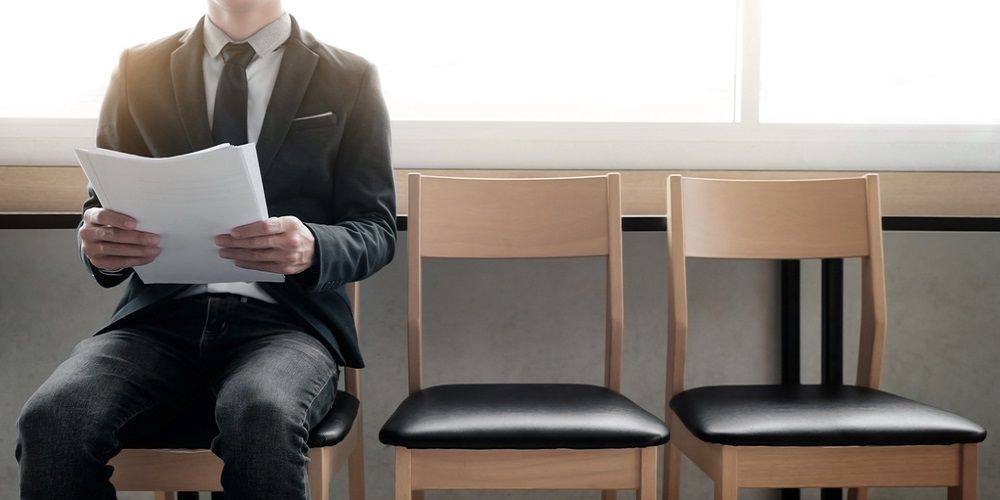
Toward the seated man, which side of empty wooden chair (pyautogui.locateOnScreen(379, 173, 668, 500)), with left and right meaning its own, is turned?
right

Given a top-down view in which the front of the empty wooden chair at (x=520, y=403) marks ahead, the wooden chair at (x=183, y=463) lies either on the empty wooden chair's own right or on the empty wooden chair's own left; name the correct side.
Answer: on the empty wooden chair's own right

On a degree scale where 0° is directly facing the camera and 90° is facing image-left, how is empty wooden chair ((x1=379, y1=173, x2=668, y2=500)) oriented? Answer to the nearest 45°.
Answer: approximately 0°

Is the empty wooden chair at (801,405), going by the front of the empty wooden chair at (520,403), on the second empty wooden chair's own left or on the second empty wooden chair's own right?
on the second empty wooden chair's own left
